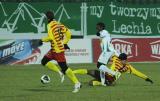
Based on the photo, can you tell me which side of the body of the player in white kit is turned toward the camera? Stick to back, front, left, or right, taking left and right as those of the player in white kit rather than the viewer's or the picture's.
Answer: left
